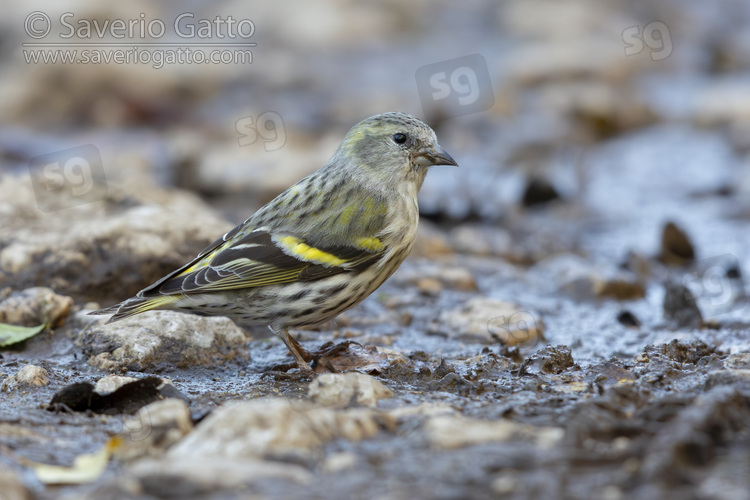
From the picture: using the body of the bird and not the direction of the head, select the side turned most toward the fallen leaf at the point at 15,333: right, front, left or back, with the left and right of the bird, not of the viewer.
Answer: back

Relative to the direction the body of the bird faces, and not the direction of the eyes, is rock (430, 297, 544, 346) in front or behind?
in front

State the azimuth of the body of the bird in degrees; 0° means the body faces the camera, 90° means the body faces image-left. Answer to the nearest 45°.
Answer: approximately 270°

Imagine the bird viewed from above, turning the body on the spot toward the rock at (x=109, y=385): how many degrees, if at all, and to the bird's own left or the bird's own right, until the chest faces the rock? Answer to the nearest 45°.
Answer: approximately 135° to the bird's own right

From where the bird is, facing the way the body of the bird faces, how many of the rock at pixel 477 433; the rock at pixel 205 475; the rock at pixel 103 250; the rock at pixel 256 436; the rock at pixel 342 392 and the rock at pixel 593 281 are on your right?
4

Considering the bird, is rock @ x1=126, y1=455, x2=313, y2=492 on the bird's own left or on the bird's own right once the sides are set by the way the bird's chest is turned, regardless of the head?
on the bird's own right

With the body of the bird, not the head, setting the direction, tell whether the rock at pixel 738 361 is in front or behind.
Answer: in front

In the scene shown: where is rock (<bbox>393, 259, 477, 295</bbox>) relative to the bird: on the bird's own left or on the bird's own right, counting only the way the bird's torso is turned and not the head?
on the bird's own left

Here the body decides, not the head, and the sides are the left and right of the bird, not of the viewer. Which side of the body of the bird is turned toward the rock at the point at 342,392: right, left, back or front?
right

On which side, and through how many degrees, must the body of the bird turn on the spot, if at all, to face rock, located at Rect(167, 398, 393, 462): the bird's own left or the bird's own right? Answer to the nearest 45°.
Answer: approximately 90° to the bird's own right

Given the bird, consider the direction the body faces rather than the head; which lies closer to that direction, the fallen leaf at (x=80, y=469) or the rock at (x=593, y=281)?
the rock

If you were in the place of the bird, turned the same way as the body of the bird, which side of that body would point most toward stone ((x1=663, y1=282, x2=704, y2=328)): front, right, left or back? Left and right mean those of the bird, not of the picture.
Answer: front

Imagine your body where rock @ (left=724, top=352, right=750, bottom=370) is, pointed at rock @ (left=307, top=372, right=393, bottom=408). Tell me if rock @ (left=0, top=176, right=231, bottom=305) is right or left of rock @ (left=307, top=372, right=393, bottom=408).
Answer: right

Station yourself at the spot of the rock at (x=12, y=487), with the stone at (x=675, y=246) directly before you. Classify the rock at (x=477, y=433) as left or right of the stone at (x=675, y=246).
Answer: right

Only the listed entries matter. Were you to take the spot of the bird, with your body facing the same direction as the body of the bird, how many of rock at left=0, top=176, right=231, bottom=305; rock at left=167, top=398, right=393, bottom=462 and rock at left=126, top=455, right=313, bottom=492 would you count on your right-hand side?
2

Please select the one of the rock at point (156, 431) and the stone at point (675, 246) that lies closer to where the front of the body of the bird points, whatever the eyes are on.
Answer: the stone

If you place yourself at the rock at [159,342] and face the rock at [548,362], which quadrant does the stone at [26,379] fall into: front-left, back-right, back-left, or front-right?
back-right
